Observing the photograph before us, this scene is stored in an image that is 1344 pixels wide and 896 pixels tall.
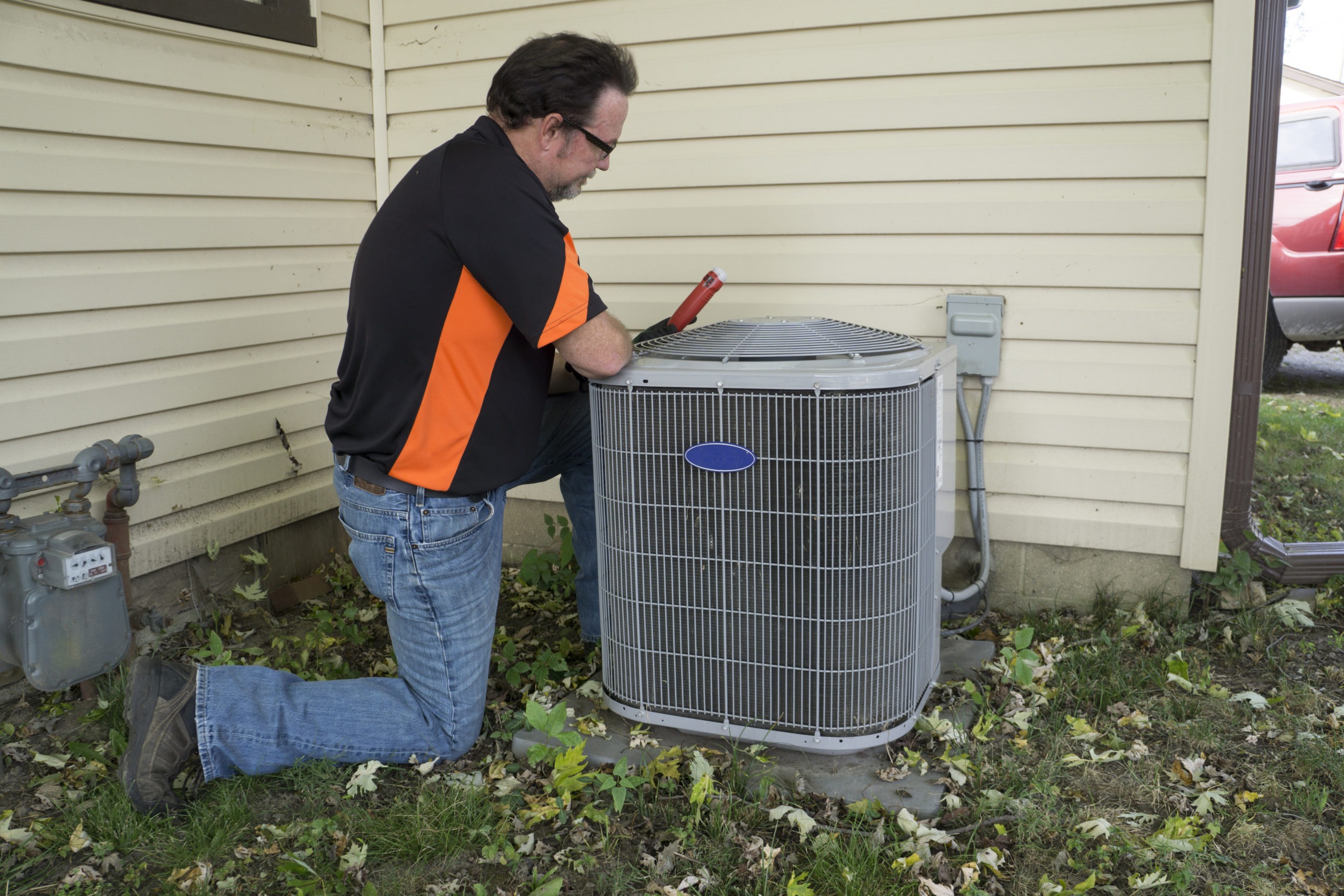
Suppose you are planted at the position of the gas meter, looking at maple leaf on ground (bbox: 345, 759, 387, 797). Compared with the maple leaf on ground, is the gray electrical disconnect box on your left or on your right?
left

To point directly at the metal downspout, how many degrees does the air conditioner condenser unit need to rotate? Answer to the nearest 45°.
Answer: approximately 135° to its left

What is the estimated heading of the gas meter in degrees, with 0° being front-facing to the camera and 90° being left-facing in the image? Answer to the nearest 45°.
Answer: approximately 315°

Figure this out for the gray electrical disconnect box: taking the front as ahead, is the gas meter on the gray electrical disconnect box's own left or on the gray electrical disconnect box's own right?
on the gray electrical disconnect box's own right

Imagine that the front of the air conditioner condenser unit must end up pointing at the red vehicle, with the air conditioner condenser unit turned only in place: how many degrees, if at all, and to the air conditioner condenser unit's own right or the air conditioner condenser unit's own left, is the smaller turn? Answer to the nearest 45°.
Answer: approximately 135° to the air conditioner condenser unit's own left

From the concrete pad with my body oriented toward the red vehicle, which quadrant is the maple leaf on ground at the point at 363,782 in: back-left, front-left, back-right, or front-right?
back-left

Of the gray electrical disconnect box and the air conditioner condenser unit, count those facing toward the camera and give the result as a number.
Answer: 2

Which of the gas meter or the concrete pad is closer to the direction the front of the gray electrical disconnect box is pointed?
the concrete pad
